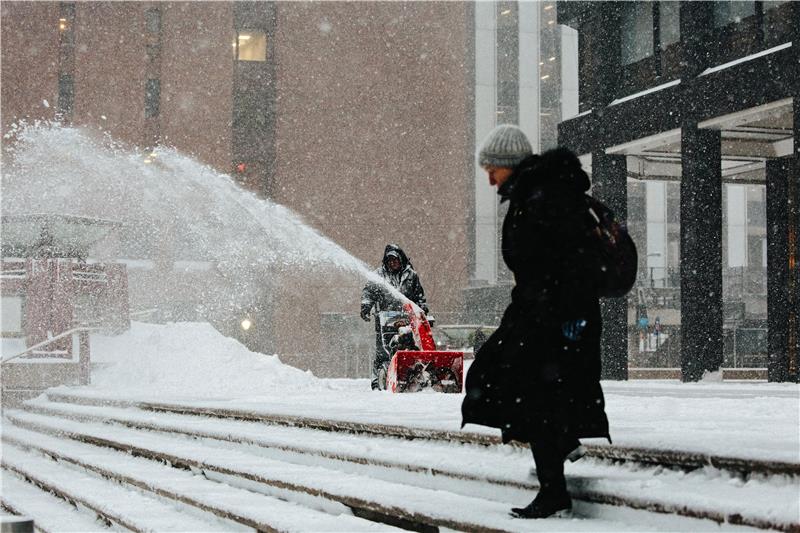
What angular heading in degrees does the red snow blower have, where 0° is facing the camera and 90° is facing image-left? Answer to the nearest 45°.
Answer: approximately 315°

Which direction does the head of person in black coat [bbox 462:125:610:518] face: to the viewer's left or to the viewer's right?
to the viewer's left

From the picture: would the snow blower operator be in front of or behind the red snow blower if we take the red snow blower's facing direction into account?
behind

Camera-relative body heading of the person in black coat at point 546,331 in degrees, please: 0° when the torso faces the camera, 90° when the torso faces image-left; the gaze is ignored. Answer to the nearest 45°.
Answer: approximately 90°

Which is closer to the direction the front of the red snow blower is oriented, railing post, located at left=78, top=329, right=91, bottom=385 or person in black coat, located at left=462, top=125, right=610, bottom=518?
the person in black coat

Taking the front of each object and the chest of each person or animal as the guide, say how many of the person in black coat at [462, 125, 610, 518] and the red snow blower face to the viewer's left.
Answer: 1
